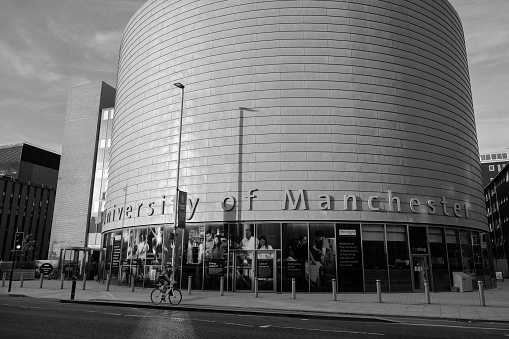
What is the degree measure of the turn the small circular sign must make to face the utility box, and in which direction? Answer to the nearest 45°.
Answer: approximately 45° to its left

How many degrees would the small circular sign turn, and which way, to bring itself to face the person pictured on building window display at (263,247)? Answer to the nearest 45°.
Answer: approximately 45° to its left

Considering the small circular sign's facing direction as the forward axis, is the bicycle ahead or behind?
ahead
